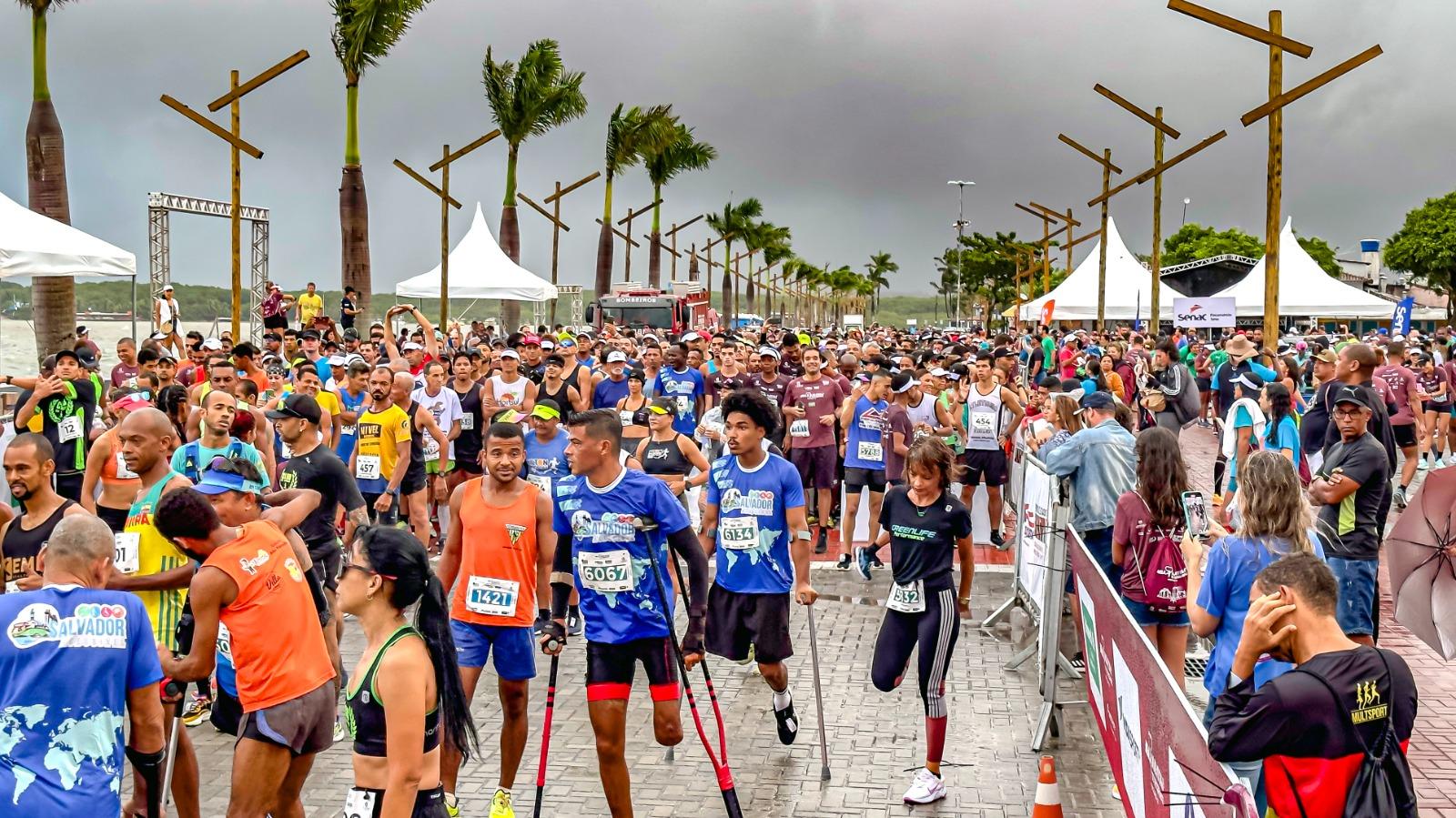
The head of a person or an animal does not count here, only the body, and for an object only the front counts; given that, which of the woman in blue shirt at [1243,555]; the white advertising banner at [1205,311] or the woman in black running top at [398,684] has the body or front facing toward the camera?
the white advertising banner

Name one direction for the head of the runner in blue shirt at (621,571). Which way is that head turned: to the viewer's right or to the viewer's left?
to the viewer's left

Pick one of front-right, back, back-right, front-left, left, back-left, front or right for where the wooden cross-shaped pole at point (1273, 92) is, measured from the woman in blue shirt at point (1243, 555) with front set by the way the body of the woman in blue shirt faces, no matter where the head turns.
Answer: front-right

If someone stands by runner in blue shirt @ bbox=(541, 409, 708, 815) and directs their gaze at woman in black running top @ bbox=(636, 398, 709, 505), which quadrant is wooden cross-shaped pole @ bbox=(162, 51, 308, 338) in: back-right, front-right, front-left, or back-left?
front-left

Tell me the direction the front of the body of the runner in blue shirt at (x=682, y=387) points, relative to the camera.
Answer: toward the camera

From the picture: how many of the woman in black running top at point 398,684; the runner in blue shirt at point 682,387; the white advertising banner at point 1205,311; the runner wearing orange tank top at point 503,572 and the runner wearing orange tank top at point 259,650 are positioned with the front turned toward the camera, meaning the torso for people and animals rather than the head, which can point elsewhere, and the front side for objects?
3

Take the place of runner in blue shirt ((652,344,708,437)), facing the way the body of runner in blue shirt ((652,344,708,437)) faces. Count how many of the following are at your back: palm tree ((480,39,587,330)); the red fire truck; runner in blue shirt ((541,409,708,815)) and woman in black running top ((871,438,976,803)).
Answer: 2

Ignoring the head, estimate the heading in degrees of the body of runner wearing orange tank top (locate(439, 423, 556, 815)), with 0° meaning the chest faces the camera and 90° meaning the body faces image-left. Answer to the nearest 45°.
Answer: approximately 0°

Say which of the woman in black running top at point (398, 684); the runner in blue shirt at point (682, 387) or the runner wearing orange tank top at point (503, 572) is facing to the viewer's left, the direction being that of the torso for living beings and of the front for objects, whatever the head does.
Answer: the woman in black running top

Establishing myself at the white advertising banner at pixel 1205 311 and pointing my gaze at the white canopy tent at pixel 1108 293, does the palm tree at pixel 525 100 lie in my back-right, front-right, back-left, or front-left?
front-left

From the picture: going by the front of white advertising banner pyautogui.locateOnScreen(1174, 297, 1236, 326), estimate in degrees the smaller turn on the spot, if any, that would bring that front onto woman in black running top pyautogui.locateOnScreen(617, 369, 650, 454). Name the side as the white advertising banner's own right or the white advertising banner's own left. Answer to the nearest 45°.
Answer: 0° — it already faces them

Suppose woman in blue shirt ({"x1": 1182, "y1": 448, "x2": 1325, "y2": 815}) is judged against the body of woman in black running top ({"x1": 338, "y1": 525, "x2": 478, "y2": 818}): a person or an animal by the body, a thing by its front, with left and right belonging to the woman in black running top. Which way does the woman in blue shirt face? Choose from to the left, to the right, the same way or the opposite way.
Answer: to the right

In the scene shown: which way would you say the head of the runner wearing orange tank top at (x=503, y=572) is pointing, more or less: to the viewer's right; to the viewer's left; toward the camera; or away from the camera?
toward the camera

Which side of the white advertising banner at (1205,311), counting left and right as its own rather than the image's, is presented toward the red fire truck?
right

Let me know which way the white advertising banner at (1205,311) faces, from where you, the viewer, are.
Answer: facing the viewer

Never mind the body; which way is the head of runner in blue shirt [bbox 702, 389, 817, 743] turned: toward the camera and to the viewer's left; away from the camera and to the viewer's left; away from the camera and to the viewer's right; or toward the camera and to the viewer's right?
toward the camera and to the viewer's left

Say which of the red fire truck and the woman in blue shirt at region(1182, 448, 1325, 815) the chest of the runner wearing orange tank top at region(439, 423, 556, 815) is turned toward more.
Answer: the woman in blue shirt

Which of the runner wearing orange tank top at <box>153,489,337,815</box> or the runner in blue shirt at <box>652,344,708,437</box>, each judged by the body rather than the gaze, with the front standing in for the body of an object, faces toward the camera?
the runner in blue shirt

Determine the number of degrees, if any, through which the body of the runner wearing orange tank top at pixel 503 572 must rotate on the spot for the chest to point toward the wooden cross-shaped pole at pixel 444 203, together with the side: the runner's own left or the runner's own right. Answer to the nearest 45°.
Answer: approximately 180°

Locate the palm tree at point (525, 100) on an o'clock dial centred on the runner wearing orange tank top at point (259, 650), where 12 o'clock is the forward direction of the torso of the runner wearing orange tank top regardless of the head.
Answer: The palm tree is roughly at 2 o'clock from the runner wearing orange tank top.
